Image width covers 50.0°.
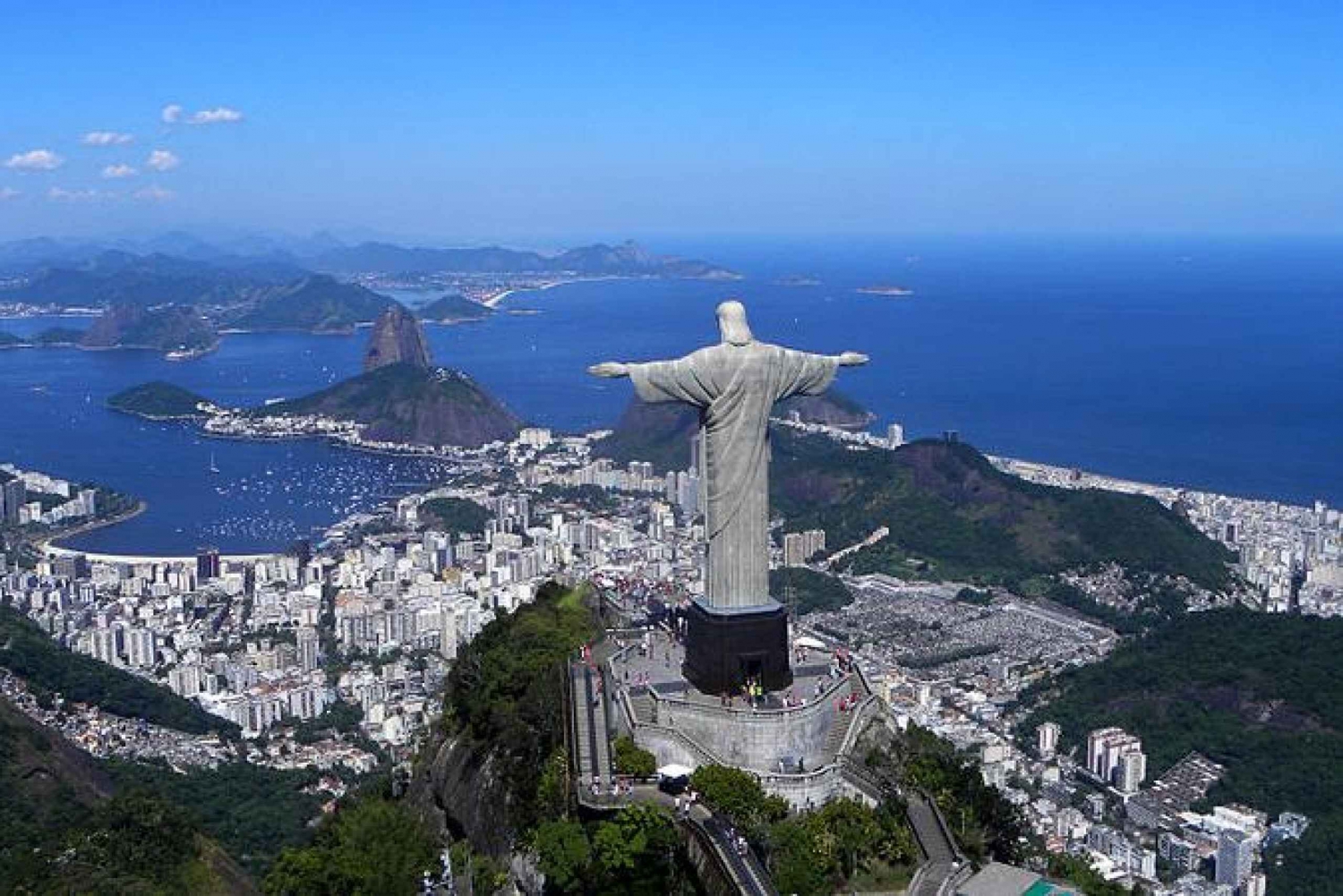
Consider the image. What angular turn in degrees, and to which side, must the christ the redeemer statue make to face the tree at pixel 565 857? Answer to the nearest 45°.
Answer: approximately 180°

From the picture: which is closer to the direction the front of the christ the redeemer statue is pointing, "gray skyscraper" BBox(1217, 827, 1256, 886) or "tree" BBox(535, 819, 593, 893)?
the gray skyscraper

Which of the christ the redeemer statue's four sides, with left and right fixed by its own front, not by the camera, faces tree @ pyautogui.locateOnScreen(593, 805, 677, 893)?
back

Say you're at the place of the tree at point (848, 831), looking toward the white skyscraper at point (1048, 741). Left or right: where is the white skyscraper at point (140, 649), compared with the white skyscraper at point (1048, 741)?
left

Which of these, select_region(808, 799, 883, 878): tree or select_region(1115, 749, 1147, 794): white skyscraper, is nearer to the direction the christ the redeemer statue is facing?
the white skyscraper

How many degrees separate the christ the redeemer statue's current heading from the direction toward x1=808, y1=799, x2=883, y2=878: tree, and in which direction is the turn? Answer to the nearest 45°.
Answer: approximately 180°

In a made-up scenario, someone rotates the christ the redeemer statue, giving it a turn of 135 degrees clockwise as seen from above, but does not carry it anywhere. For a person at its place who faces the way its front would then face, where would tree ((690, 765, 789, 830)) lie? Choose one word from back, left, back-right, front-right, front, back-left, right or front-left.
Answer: front-right

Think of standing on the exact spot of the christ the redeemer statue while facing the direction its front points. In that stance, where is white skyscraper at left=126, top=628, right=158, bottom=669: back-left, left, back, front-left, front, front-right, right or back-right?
front-left

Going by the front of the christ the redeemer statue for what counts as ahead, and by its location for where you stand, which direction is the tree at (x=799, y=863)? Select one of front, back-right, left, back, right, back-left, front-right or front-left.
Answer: back

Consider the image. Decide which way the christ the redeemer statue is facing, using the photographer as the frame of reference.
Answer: facing away from the viewer
